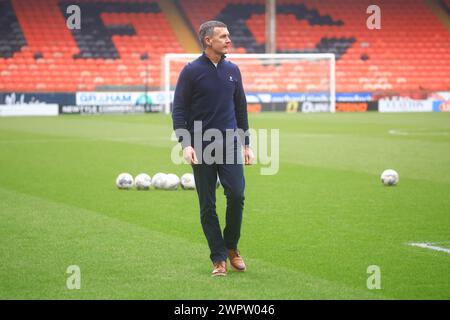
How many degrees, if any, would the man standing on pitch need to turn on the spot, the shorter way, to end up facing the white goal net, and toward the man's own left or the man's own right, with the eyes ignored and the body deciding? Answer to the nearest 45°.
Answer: approximately 135° to the man's own left

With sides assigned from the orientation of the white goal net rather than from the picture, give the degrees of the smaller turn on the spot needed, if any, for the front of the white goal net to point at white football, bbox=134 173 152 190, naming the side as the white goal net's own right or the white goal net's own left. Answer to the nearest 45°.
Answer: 0° — it already faces it

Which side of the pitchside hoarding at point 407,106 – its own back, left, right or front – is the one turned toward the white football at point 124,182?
front

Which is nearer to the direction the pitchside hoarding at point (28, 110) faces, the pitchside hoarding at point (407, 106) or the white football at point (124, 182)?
the white football

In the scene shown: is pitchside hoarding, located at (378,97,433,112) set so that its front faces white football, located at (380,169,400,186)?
yes

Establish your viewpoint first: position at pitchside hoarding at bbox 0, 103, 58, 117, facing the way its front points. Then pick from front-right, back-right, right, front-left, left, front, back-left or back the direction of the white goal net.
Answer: left

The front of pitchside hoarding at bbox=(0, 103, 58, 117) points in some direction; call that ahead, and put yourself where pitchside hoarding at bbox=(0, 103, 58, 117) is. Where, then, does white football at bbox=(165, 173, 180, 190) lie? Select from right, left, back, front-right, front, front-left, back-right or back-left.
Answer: front

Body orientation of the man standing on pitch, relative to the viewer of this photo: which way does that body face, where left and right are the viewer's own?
facing the viewer and to the right of the viewer

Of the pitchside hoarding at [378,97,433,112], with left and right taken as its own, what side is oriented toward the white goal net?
right

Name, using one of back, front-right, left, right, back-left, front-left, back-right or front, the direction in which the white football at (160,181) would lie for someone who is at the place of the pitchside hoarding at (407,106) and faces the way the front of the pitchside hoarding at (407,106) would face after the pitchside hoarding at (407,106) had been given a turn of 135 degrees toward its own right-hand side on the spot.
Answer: back-left

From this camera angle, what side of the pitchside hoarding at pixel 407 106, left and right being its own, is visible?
front

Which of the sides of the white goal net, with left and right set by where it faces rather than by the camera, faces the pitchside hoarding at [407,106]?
left

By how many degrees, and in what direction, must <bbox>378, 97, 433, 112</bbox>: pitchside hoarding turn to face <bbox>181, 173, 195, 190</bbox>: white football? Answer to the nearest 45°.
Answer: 0° — it already faces it

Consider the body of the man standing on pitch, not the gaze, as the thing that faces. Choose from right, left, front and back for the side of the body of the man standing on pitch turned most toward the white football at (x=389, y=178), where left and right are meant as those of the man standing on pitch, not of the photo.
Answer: back

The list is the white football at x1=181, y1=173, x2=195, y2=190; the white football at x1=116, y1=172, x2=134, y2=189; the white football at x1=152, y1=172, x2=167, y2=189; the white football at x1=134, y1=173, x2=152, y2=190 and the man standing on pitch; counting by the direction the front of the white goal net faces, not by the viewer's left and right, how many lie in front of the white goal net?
5

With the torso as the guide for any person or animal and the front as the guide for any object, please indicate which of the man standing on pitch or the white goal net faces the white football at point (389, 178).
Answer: the white goal net

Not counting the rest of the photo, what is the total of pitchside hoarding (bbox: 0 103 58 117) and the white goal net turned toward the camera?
2

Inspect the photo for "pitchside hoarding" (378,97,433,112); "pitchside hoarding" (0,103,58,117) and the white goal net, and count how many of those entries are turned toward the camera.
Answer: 3

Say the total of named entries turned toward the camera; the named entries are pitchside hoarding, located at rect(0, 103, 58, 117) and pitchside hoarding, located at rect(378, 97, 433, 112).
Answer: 2

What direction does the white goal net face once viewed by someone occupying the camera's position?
facing the viewer
